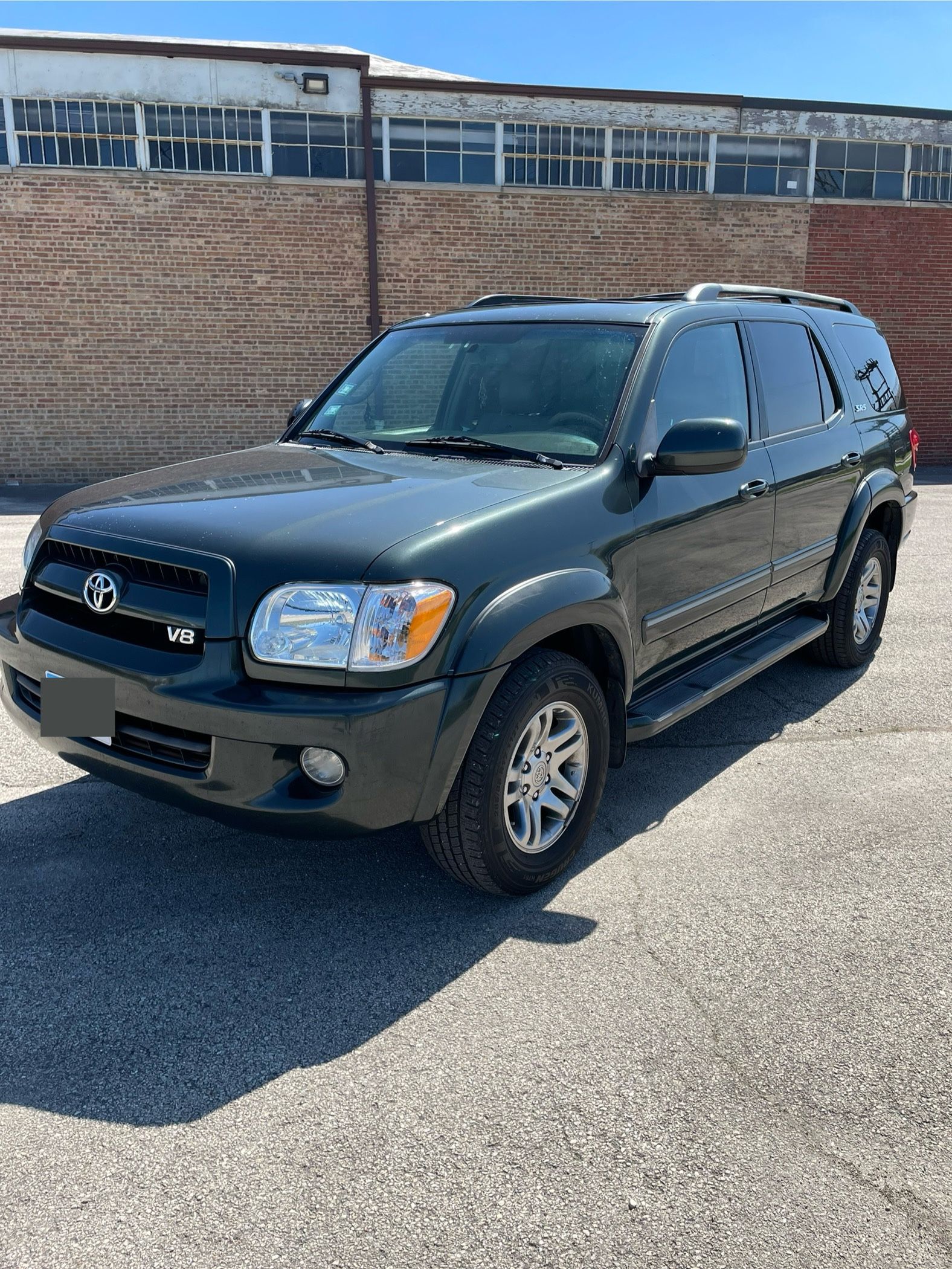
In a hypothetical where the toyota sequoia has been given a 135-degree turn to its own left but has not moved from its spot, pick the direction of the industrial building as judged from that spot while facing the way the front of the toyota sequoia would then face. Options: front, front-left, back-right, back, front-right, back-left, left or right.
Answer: left

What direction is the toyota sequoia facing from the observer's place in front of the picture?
facing the viewer and to the left of the viewer
